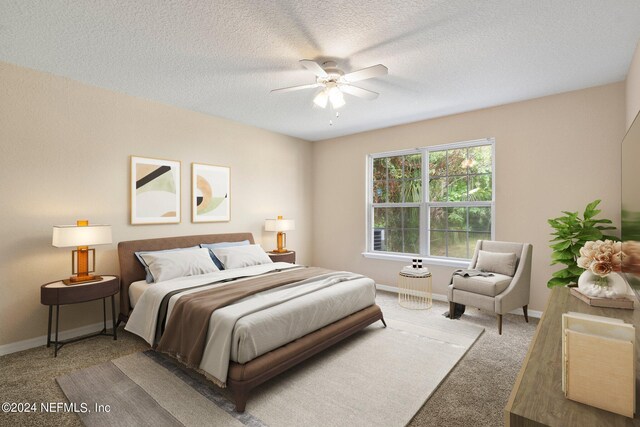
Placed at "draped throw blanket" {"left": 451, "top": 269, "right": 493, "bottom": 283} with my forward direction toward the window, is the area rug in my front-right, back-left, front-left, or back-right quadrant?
back-left

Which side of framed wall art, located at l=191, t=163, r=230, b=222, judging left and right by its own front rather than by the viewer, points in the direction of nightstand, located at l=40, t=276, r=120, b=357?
right

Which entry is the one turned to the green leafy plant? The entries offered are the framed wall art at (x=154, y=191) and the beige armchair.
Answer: the framed wall art

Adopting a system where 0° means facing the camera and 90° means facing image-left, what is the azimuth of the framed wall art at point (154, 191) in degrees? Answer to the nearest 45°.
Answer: approximately 315°

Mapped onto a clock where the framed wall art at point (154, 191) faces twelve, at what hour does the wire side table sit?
The wire side table is roughly at 11 o'clock from the framed wall art.

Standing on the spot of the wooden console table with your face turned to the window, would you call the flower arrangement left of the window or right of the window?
right

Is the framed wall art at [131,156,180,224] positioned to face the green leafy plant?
yes

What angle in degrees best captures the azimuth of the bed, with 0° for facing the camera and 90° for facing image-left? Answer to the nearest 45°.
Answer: approximately 315°

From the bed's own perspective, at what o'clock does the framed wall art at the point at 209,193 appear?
The framed wall art is roughly at 7 o'clock from the bed.
